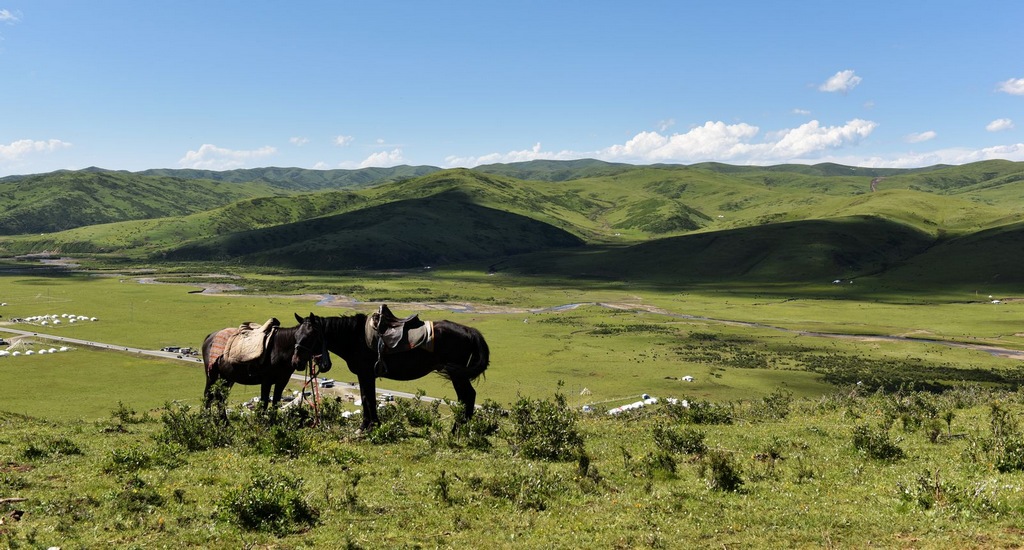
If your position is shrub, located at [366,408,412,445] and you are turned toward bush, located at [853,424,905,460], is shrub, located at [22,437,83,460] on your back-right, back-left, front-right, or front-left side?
back-right

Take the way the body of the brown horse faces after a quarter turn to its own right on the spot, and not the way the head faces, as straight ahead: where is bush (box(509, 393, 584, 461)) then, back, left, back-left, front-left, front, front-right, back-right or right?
front-left

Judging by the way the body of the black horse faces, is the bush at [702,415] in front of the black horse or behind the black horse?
behind

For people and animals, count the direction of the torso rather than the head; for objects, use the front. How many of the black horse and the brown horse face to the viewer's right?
1

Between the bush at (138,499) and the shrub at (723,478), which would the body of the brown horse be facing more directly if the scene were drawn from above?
the shrub

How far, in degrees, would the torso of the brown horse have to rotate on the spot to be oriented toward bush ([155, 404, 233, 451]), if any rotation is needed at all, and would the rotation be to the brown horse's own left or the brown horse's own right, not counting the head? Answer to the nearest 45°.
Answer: approximately 135° to the brown horse's own right

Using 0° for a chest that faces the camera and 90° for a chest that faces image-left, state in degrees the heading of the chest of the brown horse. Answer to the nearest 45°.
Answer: approximately 270°

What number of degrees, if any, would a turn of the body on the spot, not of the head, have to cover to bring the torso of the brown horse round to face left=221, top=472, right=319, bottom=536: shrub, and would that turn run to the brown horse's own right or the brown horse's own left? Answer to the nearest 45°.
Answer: approximately 90° to the brown horse's own right

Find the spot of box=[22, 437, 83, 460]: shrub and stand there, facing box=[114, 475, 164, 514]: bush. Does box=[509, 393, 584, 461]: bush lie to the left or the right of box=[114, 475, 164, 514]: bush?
left

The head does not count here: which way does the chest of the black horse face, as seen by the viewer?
to the viewer's left

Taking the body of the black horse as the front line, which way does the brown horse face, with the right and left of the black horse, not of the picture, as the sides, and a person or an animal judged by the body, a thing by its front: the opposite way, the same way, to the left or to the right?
the opposite way

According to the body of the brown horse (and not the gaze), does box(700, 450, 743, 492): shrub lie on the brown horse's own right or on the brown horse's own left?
on the brown horse's own right

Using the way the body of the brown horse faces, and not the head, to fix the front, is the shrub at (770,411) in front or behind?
in front

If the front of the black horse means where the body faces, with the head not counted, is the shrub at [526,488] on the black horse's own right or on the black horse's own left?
on the black horse's own left

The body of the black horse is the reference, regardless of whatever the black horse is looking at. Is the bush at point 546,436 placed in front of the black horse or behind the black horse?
behind
